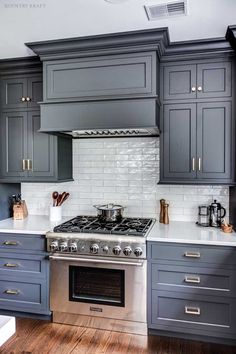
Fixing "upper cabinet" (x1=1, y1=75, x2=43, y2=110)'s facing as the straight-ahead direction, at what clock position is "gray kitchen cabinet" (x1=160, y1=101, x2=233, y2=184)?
The gray kitchen cabinet is roughly at 10 o'clock from the upper cabinet.

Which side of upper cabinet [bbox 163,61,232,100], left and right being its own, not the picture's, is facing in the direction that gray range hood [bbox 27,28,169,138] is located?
right

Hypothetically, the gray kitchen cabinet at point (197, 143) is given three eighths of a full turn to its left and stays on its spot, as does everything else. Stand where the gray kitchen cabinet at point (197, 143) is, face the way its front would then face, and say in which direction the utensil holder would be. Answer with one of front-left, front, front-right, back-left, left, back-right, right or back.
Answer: back-left

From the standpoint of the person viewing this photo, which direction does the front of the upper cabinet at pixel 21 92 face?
facing the viewer

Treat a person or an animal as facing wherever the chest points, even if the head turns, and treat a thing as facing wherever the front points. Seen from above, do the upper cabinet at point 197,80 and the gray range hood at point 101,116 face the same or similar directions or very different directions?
same or similar directions

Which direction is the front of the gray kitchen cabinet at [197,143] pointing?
toward the camera
